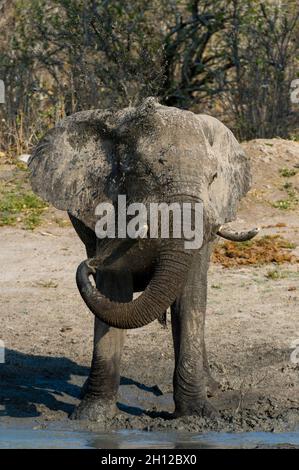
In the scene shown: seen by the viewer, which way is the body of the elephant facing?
toward the camera
